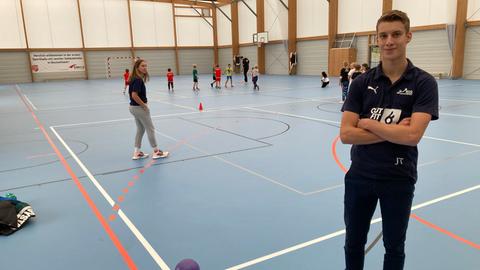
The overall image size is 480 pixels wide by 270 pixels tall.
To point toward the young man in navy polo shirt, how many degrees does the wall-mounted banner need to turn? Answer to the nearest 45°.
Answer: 0° — it already faces them

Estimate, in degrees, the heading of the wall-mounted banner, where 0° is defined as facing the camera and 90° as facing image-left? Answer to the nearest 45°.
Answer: approximately 0°

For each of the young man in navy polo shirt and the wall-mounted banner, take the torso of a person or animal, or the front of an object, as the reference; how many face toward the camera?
2

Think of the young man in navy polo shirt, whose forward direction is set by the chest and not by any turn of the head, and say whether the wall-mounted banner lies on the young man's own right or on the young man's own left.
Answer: on the young man's own right
